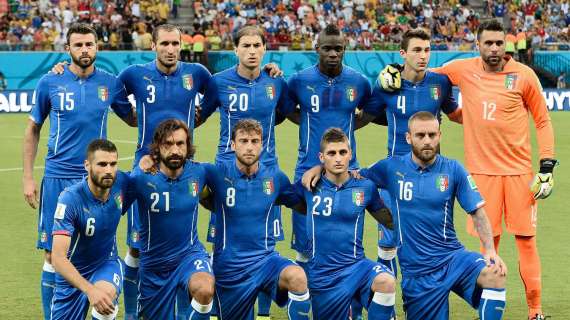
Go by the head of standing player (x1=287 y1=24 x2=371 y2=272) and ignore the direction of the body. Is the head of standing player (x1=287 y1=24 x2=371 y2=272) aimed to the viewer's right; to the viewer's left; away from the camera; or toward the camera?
toward the camera

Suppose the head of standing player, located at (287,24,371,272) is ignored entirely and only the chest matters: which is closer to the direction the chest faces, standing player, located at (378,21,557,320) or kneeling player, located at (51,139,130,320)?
the kneeling player

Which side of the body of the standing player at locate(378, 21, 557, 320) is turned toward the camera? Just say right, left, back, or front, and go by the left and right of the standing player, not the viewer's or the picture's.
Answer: front

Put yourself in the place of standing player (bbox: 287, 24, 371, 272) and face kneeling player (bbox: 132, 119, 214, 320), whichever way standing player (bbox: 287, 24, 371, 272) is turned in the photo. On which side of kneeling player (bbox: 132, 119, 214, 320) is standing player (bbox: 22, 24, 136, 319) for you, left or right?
right

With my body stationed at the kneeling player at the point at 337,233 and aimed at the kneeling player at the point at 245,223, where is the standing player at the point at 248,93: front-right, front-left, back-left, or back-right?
front-right

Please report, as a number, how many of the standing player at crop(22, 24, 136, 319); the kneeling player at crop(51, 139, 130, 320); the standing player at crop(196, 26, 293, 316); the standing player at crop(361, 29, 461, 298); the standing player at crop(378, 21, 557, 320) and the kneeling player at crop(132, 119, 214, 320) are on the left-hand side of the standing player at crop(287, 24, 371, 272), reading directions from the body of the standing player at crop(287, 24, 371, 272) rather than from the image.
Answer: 2

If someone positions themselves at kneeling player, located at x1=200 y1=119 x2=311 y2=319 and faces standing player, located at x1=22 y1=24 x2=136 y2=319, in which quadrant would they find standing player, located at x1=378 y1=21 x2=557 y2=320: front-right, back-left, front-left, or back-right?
back-right

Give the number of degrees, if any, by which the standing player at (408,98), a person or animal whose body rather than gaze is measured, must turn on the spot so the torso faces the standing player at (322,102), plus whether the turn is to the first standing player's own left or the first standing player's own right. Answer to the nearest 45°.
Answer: approximately 90° to the first standing player's own right

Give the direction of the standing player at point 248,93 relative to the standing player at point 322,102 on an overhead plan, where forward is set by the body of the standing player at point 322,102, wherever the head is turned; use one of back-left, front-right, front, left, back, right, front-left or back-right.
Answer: right

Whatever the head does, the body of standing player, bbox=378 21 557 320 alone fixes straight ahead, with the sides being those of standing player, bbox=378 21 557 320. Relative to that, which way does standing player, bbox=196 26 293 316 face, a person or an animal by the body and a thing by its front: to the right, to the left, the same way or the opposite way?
the same way

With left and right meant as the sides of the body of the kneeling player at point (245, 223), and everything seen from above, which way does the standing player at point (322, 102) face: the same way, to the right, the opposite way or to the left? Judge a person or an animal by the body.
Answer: the same way

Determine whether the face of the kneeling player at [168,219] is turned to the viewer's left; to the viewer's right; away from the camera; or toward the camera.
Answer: toward the camera

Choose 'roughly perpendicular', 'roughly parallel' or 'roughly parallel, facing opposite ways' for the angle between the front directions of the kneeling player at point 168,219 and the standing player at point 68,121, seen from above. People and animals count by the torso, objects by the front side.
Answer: roughly parallel

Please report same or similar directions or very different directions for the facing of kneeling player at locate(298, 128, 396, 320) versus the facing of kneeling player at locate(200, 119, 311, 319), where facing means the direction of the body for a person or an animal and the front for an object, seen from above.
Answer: same or similar directions

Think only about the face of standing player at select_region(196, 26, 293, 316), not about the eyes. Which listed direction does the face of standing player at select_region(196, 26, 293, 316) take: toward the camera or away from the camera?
toward the camera

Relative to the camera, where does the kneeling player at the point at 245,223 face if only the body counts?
toward the camera

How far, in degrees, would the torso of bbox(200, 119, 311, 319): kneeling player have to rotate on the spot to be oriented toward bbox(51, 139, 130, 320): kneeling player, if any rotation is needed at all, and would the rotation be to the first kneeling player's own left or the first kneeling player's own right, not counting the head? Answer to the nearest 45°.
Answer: approximately 90° to the first kneeling player's own right

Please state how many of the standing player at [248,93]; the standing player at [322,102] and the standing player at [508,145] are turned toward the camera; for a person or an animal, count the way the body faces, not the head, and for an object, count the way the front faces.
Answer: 3

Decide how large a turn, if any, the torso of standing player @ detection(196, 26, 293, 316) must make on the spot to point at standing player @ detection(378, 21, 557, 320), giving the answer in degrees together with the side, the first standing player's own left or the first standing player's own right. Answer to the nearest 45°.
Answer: approximately 90° to the first standing player's own left
